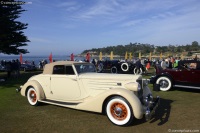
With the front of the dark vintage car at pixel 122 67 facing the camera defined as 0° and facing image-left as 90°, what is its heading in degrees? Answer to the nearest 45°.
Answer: approximately 315°

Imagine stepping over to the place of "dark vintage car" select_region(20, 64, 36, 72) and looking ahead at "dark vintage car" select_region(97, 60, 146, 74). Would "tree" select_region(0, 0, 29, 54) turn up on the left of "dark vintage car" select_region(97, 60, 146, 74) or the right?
right

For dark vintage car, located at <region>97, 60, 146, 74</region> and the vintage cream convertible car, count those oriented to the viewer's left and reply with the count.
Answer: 0

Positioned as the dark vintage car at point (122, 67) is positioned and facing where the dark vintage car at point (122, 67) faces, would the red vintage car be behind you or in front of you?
in front
